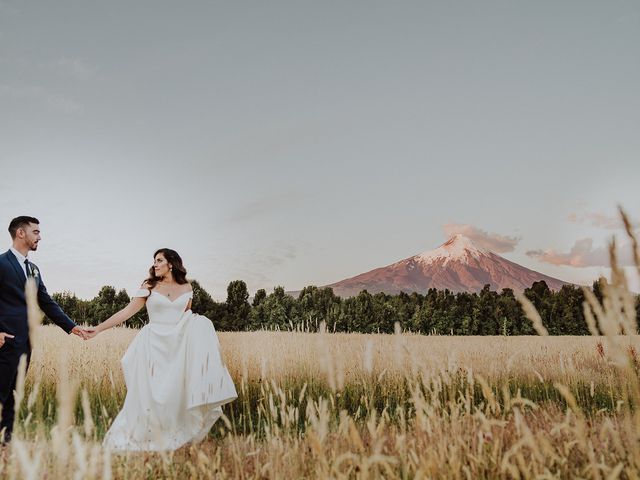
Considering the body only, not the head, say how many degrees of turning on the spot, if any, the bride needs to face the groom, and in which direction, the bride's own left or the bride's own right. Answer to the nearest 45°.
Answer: approximately 90° to the bride's own right

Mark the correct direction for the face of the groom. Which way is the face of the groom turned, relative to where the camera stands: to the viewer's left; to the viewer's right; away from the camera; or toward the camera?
to the viewer's right

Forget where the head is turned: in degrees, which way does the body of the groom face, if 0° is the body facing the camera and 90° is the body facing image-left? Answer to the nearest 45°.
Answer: approximately 315°

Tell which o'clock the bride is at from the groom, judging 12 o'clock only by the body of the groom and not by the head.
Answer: The bride is roughly at 11 o'clock from the groom.
